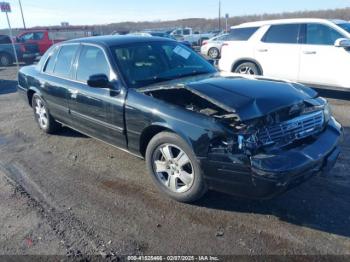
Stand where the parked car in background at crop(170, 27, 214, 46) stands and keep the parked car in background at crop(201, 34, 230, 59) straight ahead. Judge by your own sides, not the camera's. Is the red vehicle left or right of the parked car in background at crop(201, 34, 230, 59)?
right

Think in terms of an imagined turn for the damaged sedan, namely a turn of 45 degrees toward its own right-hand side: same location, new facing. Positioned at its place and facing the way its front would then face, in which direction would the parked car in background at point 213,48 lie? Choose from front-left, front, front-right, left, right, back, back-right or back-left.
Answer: back

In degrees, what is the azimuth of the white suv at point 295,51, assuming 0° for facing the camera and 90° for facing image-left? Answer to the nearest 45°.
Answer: approximately 315°

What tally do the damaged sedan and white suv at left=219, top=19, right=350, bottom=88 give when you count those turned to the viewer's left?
0

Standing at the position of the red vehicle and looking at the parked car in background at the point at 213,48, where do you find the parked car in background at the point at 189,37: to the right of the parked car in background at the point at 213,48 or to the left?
left

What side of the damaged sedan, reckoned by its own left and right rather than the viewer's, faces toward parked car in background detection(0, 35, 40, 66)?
back

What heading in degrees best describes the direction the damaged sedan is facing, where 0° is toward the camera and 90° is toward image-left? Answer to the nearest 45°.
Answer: approximately 315°

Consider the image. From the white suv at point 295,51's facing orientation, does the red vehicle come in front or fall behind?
behind

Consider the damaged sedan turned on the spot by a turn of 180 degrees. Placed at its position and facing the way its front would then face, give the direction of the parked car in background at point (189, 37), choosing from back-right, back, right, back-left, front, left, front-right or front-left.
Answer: front-right

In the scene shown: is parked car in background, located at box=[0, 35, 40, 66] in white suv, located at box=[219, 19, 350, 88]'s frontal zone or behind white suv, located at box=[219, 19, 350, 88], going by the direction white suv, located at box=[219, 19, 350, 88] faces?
behind
